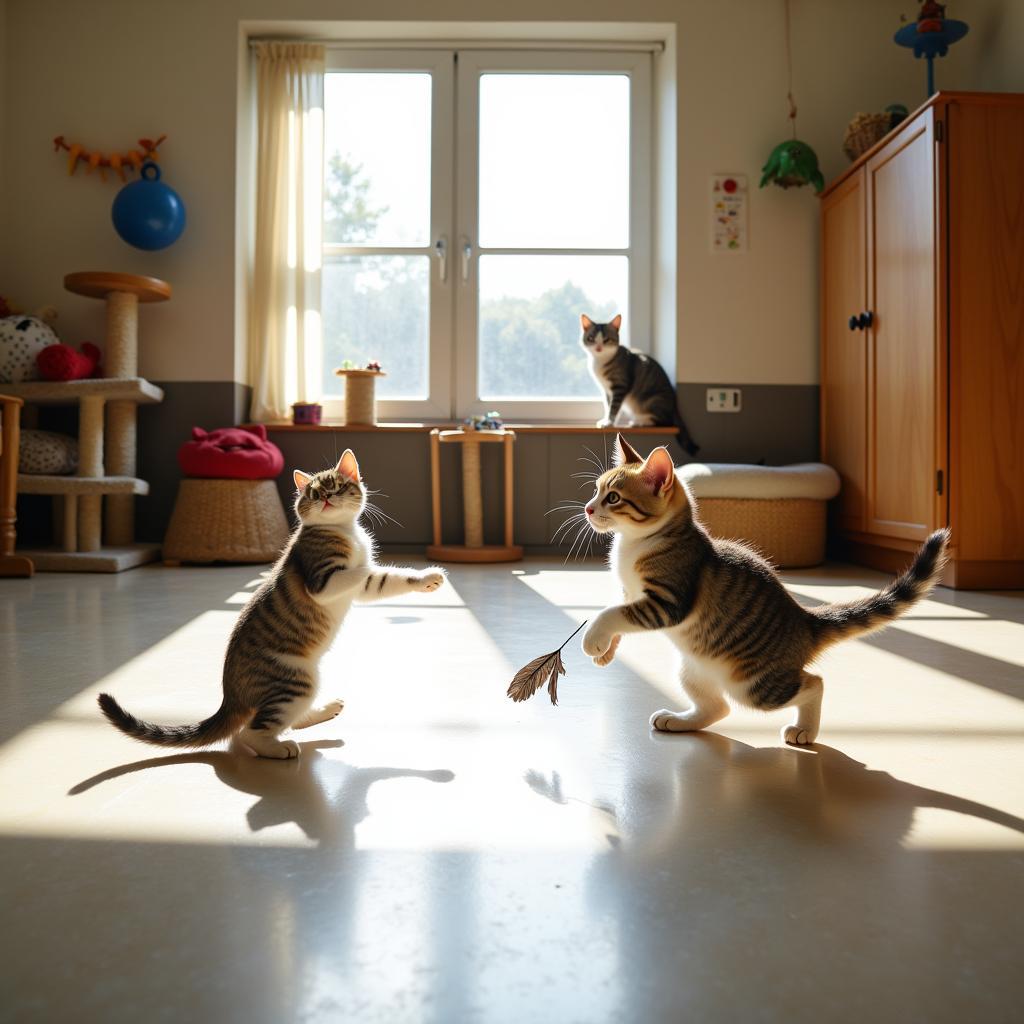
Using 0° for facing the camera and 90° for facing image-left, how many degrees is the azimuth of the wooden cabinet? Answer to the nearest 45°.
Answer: approximately 45°

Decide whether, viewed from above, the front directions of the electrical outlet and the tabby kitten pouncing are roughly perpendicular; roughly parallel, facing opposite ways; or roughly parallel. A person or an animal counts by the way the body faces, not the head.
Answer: roughly perpendicular

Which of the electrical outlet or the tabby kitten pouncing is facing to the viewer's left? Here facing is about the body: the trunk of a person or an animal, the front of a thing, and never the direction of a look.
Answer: the tabby kitten pouncing

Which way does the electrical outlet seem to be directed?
toward the camera

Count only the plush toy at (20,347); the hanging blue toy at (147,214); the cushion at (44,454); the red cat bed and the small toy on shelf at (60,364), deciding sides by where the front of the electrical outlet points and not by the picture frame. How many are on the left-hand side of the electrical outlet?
0

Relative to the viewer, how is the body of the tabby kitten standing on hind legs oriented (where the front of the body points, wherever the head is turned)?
to the viewer's right

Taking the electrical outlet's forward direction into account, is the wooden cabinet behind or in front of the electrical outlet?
in front

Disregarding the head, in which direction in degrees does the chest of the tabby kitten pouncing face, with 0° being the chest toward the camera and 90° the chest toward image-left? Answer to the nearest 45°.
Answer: approximately 90°
